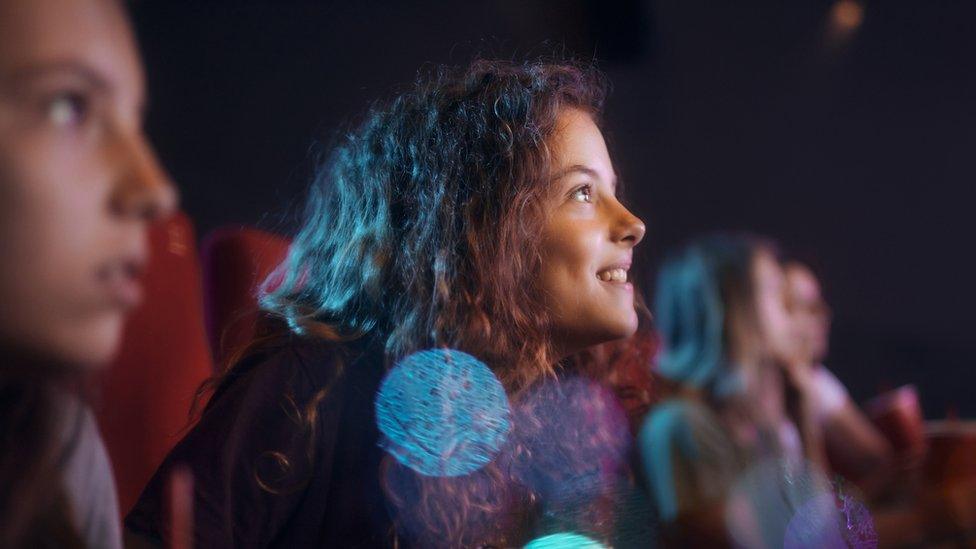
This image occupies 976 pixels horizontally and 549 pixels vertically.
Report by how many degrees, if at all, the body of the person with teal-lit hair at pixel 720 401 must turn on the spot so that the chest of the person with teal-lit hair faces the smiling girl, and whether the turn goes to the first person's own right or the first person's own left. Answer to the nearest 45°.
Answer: approximately 90° to the first person's own right

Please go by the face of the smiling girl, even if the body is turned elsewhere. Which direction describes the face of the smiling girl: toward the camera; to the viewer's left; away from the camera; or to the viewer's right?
to the viewer's right

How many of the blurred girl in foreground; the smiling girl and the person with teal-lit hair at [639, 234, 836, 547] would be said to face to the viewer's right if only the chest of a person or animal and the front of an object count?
3

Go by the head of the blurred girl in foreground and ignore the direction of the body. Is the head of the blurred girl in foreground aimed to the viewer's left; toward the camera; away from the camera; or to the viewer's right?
to the viewer's right

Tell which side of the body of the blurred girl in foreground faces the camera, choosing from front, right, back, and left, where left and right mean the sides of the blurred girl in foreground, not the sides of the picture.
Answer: right

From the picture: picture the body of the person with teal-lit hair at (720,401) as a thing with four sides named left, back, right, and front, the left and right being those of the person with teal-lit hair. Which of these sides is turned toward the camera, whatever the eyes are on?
right

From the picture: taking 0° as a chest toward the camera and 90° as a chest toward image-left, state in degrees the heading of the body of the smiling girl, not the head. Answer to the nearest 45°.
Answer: approximately 270°

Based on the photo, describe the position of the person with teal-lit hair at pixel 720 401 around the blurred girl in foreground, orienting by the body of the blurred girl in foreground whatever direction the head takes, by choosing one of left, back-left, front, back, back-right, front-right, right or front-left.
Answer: front-left

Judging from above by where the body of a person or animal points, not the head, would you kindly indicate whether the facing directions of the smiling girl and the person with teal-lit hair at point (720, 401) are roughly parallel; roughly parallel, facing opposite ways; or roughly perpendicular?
roughly parallel
